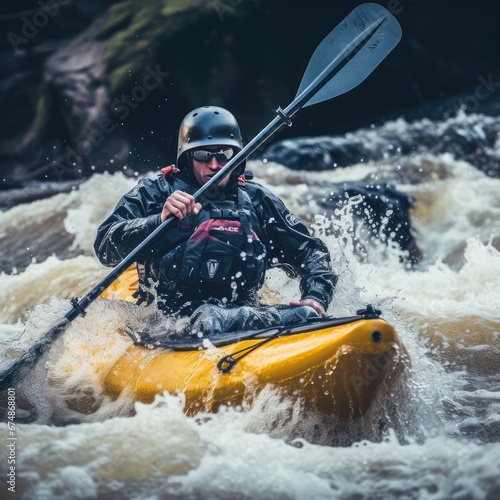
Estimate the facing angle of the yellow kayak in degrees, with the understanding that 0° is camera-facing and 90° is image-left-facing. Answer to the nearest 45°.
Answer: approximately 315°

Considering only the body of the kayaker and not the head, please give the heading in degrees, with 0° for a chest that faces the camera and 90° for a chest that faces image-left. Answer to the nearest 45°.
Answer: approximately 0°
